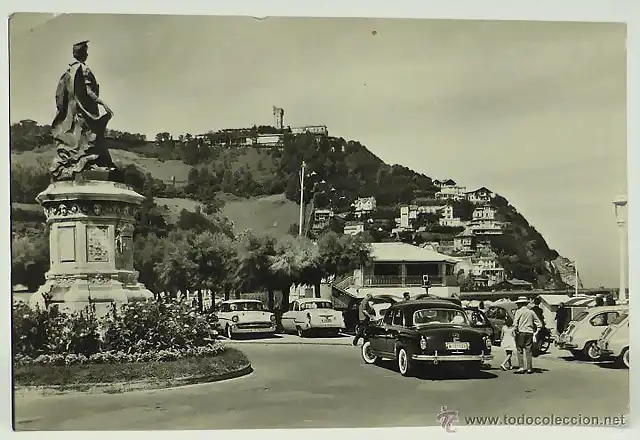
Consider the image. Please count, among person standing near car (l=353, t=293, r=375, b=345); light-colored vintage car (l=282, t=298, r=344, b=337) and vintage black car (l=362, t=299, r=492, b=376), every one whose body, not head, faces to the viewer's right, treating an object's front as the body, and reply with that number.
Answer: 1
